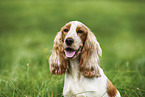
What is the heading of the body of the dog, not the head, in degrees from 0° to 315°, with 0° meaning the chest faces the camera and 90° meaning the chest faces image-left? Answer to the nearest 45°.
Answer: approximately 45°
